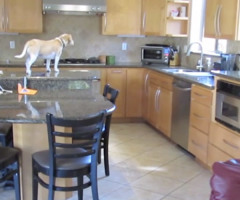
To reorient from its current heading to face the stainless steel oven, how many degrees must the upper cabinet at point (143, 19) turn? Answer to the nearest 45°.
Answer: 0° — it already faces it

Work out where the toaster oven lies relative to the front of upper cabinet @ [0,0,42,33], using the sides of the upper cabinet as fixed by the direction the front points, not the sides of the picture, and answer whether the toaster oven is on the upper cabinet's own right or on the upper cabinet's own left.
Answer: on the upper cabinet's own left

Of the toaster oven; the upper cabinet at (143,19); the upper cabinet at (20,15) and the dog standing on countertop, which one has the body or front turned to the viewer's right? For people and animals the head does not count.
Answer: the dog standing on countertop

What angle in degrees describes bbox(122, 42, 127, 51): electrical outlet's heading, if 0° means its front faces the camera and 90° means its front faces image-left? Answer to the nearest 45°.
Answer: approximately 0°

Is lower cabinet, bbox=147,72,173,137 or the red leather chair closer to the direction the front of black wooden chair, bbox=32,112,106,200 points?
the lower cabinet

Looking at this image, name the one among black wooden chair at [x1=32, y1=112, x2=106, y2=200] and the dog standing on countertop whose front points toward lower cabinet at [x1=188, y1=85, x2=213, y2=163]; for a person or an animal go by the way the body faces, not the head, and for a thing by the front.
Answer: the dog standing on countertop

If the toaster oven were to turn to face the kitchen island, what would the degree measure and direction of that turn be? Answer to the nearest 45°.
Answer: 0° — it already faces it

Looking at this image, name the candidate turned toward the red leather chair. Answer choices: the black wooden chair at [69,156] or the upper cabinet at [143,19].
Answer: the upper cabinet

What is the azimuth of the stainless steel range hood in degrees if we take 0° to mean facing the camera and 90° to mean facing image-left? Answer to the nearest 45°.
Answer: approximately 0°
